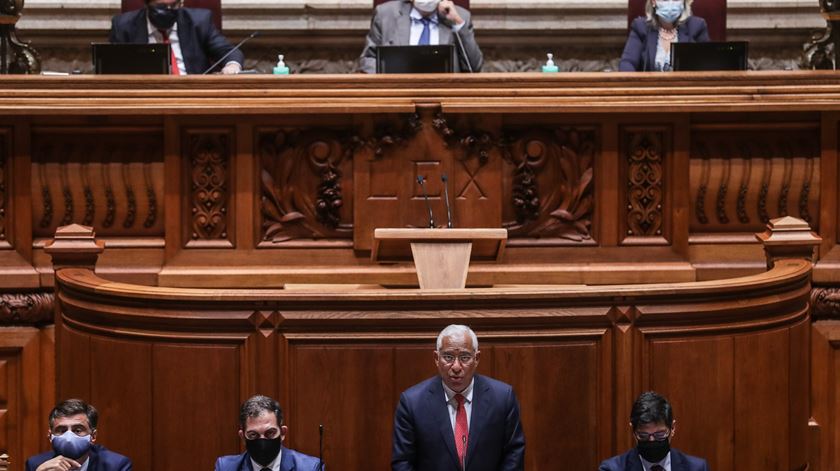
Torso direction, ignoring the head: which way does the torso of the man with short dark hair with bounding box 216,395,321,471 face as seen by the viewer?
toward the camera

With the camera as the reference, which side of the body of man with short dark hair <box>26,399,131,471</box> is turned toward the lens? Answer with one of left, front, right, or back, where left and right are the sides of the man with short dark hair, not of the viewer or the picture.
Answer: front

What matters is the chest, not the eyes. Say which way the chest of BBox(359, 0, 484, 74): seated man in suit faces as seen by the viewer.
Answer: toward the camera

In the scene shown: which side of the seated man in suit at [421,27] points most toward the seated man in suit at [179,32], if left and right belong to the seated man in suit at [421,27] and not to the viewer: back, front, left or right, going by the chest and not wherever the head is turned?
right

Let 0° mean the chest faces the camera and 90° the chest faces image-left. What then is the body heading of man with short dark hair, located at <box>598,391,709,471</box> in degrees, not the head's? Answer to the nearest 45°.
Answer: approximately 0°

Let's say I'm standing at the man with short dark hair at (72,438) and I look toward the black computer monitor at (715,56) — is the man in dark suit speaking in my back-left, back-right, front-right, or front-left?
front-right

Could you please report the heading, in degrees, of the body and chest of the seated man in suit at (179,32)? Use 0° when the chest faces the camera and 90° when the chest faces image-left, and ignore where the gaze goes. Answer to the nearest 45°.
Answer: approximately 0°

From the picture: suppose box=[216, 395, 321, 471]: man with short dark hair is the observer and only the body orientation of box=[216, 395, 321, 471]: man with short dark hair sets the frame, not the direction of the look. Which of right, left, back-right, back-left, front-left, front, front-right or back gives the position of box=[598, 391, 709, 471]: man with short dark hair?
left

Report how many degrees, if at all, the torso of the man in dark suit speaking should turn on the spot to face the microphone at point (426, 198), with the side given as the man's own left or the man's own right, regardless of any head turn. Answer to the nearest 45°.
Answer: approximately 180°
